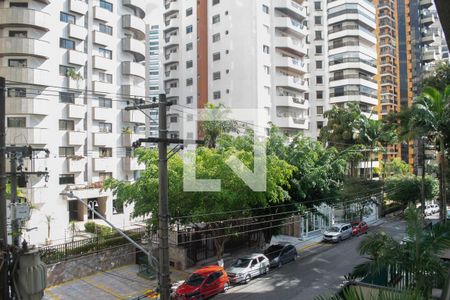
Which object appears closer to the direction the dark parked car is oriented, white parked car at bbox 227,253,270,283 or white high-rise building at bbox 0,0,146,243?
the white parked car

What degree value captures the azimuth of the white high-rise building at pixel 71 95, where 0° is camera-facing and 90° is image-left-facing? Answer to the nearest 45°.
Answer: approximately 315°

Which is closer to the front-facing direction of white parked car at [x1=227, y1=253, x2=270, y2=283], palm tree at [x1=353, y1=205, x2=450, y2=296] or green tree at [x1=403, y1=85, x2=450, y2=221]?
the palm tree

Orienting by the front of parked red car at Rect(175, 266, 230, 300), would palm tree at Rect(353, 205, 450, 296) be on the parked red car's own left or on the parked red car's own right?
on the parked red car's own left

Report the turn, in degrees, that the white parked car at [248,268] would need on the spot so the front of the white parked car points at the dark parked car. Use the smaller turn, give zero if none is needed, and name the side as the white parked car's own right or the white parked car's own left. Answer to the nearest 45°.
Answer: approximately 180°

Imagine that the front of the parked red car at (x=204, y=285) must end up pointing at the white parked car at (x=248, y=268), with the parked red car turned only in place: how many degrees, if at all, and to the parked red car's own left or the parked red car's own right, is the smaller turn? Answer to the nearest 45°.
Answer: approximately 180°

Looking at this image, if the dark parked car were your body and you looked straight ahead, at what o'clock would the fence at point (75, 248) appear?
The fence is roughly at 1 o'clock from the dark parked car.

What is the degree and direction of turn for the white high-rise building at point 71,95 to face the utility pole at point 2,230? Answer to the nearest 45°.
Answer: approximately 45° to its right

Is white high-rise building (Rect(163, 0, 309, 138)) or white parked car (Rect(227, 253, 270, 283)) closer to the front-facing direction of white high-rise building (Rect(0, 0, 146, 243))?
the white parked car
